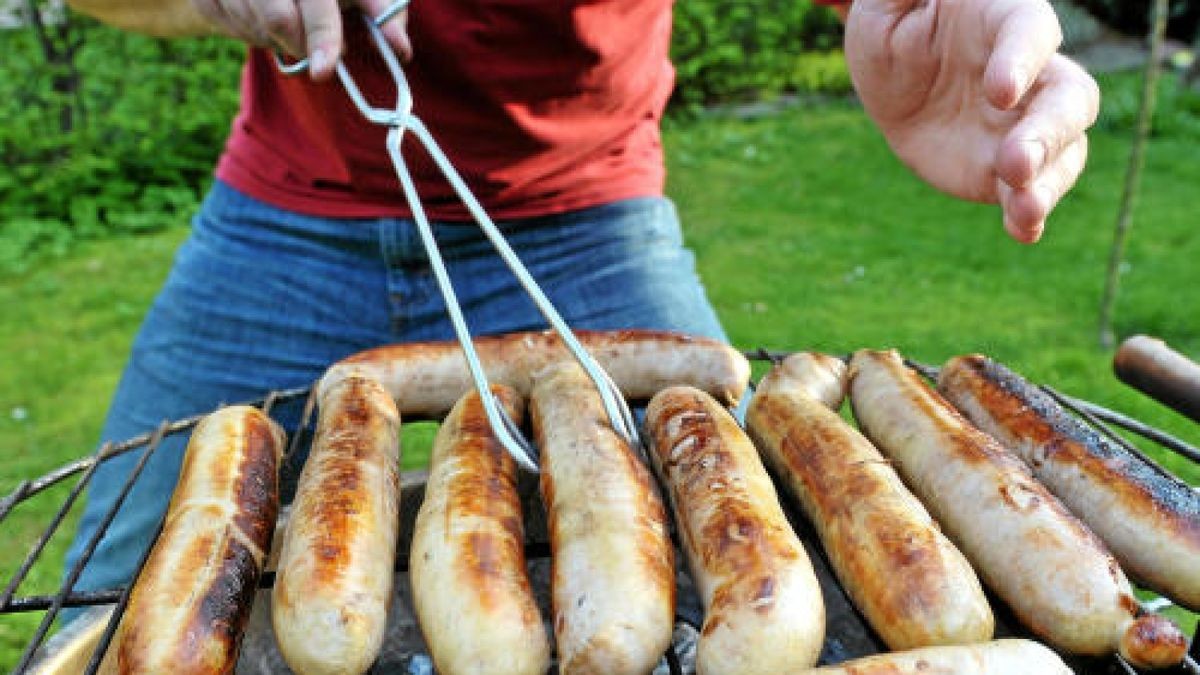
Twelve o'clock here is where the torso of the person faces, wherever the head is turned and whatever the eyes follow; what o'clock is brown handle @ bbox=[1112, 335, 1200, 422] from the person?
The brown handle is roughly at 10 o'clock from the person.

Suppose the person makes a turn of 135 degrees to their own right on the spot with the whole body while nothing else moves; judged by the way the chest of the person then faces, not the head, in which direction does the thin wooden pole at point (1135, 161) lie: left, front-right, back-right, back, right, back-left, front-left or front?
right

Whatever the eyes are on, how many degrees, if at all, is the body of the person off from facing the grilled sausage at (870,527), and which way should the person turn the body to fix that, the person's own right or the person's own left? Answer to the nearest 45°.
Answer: approximately 45° to the person's own left

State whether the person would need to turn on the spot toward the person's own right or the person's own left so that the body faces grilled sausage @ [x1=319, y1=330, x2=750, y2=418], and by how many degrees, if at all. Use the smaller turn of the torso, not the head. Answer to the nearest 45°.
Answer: approximately 45° to the person's own left

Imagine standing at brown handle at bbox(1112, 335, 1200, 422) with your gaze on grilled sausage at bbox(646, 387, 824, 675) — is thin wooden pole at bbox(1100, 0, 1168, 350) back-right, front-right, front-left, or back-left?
back-right

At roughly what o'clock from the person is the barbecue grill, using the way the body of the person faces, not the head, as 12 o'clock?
The barbecue grill is roughly at 12 o'clock from the person.

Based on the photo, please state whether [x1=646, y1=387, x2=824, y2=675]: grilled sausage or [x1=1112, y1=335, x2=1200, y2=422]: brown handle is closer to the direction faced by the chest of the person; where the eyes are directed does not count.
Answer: the grilled sausage

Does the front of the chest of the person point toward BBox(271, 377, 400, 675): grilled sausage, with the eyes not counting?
yes

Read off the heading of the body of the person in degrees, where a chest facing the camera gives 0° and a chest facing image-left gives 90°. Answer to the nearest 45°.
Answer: approximately 0°
